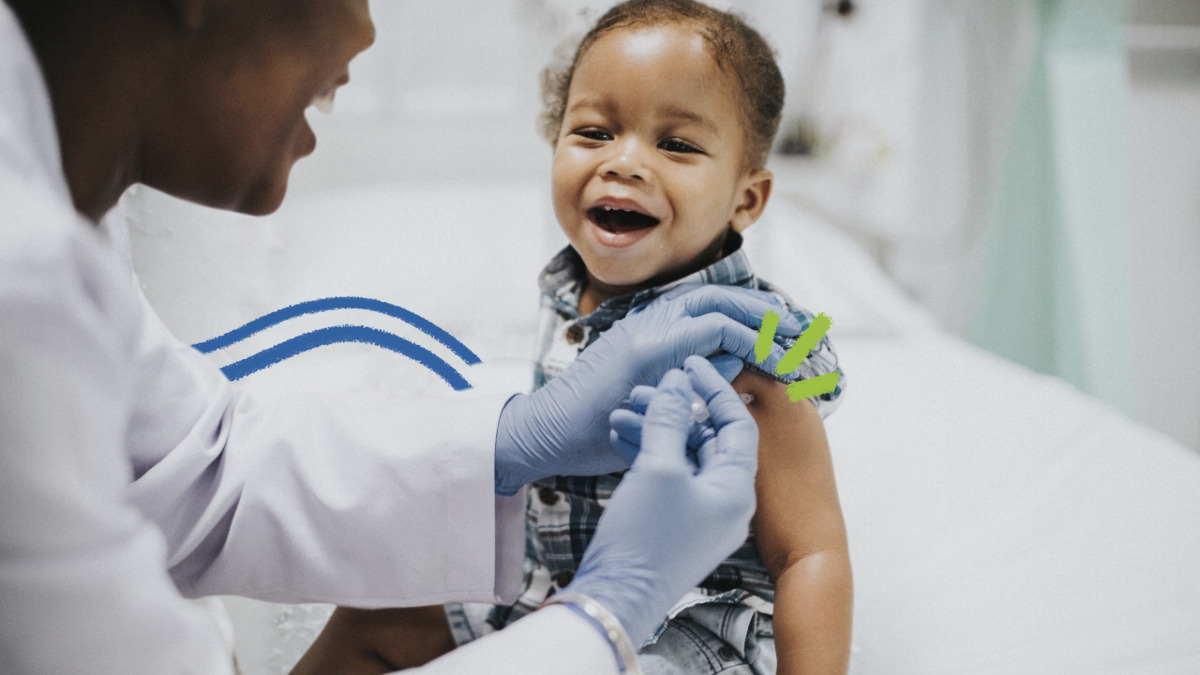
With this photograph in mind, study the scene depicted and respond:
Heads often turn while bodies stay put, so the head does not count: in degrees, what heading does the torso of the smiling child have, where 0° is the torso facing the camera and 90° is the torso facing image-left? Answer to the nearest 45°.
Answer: approximately 45°

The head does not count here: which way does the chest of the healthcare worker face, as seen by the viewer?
to the viewer's right

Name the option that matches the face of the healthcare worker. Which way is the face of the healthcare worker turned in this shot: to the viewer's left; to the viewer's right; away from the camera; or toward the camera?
to the viewer's right

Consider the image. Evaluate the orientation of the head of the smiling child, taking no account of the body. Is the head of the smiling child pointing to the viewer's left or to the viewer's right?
to the viewer's left

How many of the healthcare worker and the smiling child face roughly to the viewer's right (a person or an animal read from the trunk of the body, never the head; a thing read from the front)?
1
